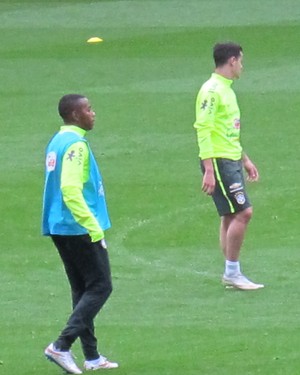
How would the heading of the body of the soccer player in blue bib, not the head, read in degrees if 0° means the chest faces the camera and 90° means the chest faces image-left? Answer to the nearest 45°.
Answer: approximately 270°

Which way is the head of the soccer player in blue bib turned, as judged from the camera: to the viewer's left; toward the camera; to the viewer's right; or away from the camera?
to the viewer's right
